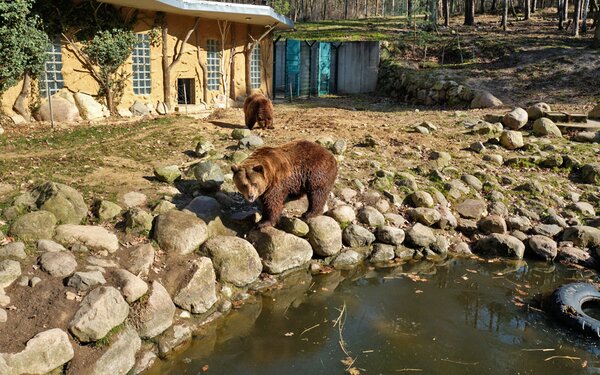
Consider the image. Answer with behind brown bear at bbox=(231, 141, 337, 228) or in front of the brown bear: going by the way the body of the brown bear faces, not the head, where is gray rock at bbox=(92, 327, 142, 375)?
in front

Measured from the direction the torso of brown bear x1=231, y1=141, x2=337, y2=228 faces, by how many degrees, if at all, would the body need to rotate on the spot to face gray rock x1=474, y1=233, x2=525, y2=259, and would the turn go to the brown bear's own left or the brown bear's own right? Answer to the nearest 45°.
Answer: approximately 135° to the brown bear's own left

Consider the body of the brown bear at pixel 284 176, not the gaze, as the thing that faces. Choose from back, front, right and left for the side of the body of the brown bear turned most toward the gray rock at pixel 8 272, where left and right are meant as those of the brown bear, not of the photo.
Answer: front

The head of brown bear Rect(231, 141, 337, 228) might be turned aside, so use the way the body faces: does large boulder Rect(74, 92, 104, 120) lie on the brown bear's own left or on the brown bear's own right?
on the brown bear's own right

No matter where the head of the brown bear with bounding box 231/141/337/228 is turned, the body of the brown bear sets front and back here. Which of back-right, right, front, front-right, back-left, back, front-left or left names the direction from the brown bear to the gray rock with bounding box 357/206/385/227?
back

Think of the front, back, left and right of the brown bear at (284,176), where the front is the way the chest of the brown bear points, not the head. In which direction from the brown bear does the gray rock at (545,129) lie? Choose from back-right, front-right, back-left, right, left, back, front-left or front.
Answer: back

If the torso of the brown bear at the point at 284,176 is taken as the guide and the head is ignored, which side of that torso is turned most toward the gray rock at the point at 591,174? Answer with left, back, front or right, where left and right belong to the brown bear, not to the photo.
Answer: back

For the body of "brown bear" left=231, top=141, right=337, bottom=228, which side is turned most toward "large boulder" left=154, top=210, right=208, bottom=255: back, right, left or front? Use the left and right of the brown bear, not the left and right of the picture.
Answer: front

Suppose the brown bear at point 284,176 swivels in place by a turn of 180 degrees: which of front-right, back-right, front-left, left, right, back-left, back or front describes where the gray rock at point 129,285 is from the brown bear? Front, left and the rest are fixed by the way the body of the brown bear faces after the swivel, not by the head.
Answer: back

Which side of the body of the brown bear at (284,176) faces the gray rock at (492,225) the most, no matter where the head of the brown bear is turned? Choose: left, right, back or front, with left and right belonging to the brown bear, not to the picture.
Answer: back

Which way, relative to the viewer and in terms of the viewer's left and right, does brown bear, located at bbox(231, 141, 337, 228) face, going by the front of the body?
facing the viewer and to the left of the viewer

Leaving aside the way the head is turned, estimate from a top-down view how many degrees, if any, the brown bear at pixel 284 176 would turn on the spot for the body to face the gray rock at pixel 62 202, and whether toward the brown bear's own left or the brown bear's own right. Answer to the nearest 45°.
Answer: approximately 45° to the brown bear's own right

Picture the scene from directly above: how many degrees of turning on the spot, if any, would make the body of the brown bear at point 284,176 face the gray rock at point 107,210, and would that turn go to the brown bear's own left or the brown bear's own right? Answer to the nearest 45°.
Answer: approximately 45° to the brown bear's own right
